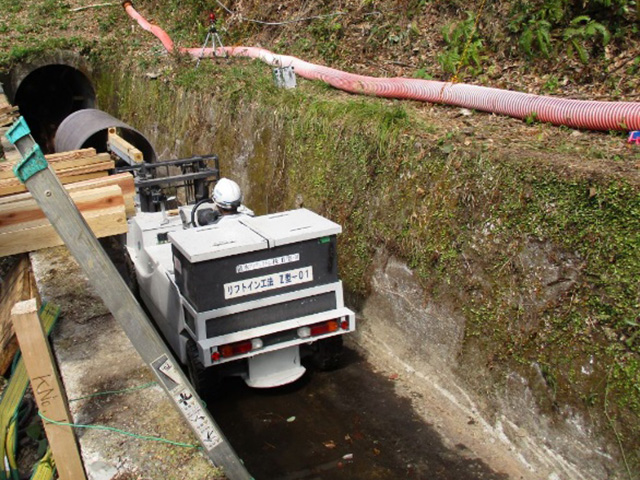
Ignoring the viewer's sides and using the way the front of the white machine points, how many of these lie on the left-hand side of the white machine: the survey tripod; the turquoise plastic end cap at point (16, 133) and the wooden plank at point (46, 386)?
2

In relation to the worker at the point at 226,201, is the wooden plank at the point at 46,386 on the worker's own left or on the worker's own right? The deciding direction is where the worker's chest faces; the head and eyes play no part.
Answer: on the worker's own left

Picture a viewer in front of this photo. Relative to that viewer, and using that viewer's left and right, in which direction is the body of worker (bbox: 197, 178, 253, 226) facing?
facing away from the viewer and to the left of the viewer

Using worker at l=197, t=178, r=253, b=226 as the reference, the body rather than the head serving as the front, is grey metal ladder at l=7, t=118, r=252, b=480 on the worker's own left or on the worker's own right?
on the worker's own left

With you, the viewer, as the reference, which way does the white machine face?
facing away from the viewer and to the left of the viewer

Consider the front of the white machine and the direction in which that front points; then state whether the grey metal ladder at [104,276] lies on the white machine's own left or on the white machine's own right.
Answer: on the white machine's own left

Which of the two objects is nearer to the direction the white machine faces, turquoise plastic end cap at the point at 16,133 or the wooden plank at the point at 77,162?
the wooden plank

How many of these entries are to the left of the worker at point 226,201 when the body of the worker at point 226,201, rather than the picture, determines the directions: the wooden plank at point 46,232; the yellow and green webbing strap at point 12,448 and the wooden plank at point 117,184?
3

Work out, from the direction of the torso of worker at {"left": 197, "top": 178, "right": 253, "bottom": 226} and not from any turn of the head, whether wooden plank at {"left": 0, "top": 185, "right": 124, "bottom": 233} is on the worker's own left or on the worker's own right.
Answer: on the worker's own left

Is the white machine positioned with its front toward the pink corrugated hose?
no

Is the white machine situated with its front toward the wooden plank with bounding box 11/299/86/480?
no

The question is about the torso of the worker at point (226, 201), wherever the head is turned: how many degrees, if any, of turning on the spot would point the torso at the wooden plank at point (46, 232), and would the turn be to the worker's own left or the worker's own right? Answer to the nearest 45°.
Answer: approximately 90° to the worker's own left
